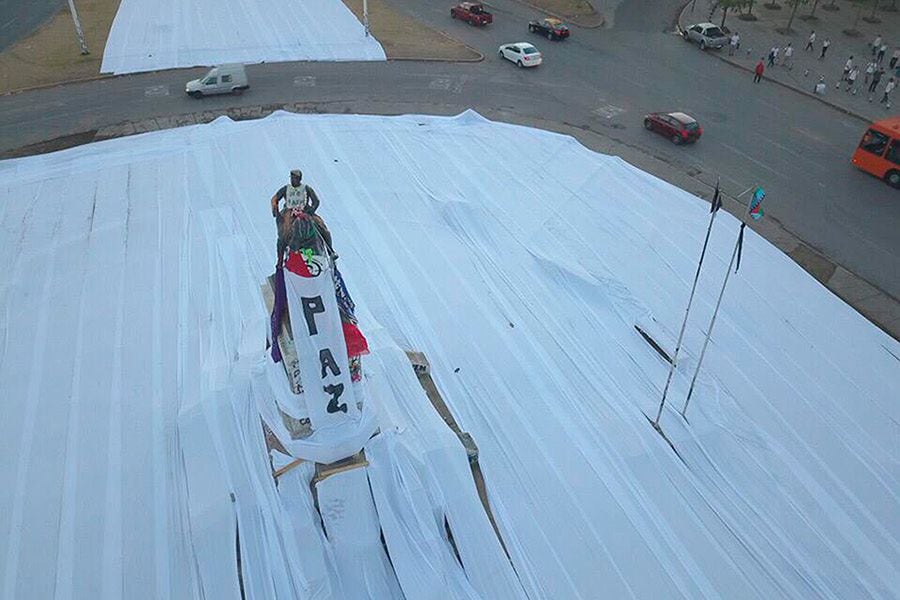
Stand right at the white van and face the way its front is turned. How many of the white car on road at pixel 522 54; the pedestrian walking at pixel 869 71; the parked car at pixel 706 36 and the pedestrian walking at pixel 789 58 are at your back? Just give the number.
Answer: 4

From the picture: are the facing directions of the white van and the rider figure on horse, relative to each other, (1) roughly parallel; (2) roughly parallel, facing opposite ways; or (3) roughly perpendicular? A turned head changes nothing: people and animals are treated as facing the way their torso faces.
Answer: roughly perpendicular

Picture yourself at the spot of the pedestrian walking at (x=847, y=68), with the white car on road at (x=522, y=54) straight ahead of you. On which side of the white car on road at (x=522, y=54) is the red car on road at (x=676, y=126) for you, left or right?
left

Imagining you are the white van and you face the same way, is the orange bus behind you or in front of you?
behind

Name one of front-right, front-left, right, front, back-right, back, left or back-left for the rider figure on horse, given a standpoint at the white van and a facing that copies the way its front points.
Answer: left

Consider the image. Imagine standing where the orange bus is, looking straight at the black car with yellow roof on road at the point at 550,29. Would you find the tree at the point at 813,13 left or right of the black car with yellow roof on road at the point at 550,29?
right

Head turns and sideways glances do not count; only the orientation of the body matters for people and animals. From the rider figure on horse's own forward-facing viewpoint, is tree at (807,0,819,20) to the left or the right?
on its left

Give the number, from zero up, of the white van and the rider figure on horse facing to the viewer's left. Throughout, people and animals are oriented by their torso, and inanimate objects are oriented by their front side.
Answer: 1

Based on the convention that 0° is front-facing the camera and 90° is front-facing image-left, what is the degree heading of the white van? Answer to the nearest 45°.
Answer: approximately 90°

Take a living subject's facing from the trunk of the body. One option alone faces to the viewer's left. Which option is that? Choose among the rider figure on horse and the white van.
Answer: the white van
